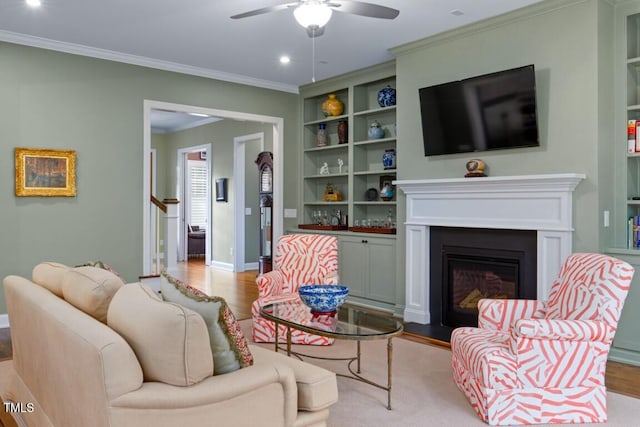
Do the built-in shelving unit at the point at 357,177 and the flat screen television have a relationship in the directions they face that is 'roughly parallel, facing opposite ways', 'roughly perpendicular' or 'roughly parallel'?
roughly parallel

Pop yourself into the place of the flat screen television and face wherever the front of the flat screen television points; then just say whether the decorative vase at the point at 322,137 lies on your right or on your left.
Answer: on your right

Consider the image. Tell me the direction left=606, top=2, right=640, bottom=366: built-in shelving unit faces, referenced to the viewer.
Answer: facing the viewer and to the left of the viewer

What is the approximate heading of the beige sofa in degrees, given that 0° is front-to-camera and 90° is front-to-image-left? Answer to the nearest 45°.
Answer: approximately 225°

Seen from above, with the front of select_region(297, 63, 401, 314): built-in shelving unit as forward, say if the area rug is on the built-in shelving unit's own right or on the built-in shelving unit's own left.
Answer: on the built-in shelving unit's own left

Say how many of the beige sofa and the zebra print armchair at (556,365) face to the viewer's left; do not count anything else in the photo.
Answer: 1

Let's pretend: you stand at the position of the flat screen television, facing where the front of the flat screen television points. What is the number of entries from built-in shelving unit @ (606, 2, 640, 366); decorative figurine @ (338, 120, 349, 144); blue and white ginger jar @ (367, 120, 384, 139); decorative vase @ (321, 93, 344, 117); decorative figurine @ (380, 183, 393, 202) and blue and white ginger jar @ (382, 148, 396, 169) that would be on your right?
5

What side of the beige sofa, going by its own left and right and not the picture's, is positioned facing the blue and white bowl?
front

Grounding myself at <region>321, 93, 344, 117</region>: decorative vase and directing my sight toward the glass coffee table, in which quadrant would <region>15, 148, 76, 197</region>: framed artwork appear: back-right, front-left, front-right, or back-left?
front-right

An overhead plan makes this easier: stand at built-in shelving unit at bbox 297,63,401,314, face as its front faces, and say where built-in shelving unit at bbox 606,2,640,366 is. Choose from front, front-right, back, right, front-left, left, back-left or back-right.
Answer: left

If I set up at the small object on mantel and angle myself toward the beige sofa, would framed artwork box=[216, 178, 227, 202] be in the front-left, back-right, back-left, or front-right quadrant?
back-right

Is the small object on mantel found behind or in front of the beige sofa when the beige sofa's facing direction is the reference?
in front

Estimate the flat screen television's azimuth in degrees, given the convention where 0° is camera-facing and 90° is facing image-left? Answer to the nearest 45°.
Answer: approximately 45°

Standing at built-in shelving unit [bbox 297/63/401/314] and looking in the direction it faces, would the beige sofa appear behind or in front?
in front

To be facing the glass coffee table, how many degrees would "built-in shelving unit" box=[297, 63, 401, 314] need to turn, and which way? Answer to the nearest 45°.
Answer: approximately 45° to its left

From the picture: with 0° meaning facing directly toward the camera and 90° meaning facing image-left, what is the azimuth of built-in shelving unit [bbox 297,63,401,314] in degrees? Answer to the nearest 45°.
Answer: approximately 45°
